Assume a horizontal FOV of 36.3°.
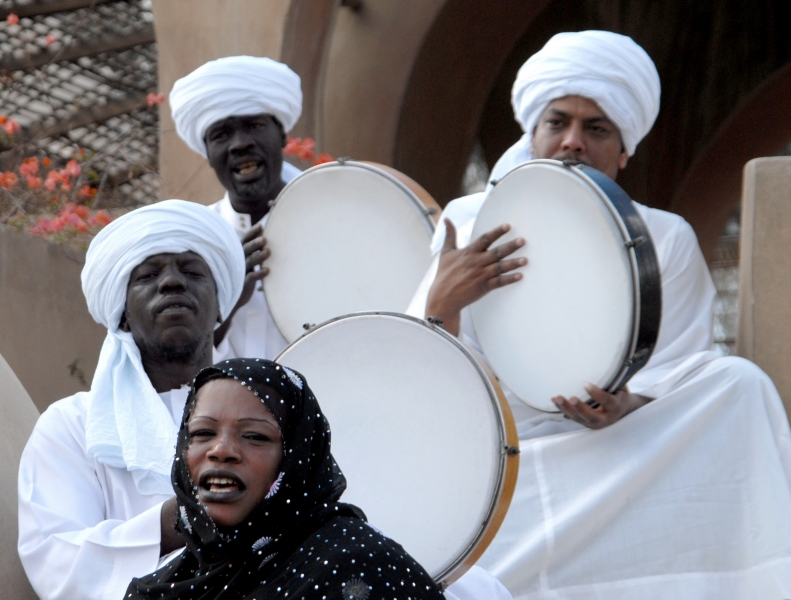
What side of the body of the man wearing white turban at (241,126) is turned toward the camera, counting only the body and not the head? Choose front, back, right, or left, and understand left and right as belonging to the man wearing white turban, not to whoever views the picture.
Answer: front

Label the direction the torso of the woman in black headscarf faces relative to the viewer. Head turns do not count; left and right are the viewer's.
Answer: facing the viewer and to the left of the viewer

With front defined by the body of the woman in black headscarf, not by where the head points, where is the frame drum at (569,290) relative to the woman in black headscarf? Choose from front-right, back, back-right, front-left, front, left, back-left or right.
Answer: back

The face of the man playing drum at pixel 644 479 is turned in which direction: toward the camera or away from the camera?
toward the camera

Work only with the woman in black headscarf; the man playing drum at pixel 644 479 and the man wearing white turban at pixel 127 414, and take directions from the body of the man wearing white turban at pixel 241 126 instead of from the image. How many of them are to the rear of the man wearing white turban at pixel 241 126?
0

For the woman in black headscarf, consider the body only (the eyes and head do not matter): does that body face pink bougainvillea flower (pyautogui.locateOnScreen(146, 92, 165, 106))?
no

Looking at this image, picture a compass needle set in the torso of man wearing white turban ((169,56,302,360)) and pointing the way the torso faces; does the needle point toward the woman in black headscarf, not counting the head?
yes

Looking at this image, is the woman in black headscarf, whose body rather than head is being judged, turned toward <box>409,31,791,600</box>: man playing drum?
no

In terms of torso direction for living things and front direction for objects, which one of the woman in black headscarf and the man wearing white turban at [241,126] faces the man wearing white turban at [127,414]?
the man wearing white turban at [241,126]

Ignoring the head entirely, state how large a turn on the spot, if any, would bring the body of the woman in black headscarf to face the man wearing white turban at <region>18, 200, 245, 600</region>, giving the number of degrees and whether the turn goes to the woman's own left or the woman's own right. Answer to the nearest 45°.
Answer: approximately 90° to the woman's own right

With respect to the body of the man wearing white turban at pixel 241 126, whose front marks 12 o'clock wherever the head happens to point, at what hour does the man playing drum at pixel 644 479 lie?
The man playing drum is roughly at 11 o'clock from the man wearing white turban.

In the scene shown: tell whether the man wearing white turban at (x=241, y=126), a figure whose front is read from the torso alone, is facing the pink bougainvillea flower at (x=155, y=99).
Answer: no

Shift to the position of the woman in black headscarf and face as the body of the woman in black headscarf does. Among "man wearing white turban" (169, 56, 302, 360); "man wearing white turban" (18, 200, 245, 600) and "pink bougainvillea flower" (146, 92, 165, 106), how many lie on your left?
0

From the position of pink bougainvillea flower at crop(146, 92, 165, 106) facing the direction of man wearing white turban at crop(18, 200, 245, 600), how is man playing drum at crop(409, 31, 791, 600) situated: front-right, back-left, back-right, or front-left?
front-left

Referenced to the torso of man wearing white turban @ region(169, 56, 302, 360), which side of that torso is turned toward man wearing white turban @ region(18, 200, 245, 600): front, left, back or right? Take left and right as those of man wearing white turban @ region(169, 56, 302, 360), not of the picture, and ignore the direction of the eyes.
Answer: front

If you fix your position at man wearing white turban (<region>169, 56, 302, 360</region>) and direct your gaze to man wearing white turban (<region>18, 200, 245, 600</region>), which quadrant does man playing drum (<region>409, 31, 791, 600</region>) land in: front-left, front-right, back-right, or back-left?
front-left

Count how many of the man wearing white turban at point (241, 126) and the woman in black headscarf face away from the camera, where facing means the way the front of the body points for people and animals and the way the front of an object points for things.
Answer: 0

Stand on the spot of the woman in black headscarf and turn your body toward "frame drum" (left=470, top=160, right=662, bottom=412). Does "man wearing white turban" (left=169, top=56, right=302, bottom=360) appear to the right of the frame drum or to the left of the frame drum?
left
